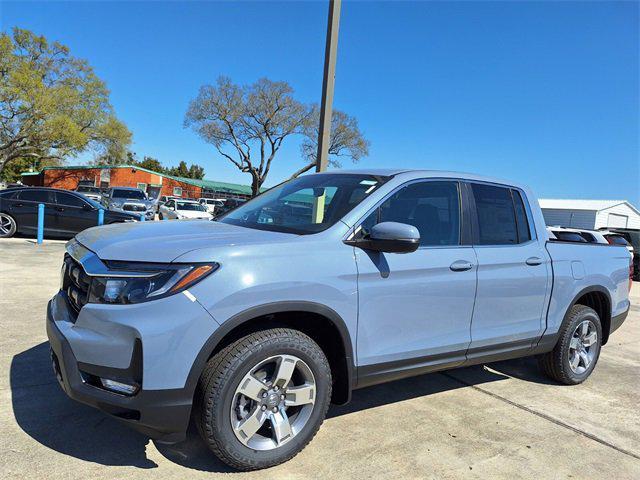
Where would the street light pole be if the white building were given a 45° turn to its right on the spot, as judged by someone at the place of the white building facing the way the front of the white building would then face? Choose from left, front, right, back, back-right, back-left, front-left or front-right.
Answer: front

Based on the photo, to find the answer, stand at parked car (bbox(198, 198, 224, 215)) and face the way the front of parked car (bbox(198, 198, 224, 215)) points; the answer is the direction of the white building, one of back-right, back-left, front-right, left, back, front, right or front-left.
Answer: front-left

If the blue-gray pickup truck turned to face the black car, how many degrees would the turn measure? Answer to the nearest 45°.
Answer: approximately 90° to its right

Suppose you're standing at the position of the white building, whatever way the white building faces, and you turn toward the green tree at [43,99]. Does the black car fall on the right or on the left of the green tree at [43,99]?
left

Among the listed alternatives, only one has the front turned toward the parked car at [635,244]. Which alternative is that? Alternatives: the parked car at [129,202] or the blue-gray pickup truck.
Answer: the parked car at [129,202]

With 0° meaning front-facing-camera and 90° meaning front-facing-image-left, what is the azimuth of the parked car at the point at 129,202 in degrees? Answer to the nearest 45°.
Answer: approximately 315°
